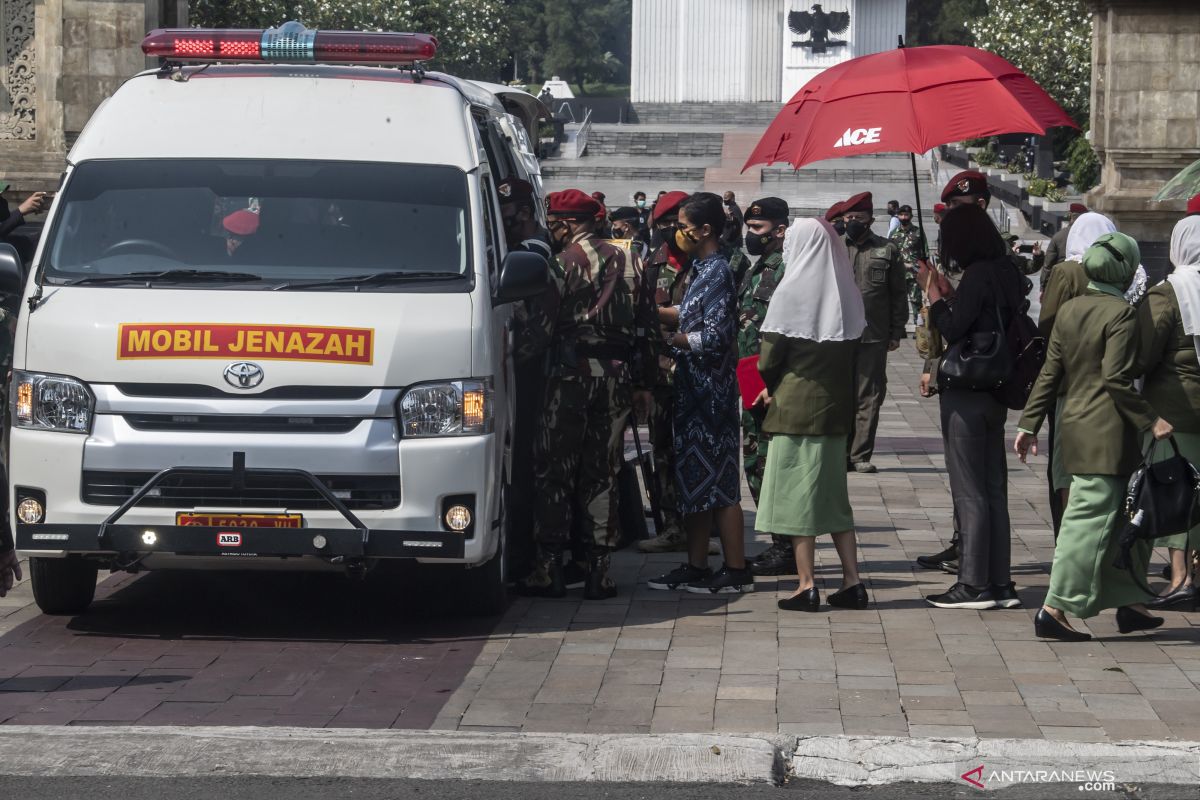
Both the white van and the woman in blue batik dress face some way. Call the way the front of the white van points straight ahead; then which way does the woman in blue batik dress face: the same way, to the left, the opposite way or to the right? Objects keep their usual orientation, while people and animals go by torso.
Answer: to the right

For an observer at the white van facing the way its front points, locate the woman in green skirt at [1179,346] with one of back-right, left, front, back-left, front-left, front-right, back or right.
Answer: left

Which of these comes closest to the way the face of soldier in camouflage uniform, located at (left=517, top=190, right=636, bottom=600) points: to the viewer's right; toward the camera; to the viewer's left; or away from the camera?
to the viewer's left

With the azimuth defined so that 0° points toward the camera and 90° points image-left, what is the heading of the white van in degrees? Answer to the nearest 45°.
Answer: approximately 0°

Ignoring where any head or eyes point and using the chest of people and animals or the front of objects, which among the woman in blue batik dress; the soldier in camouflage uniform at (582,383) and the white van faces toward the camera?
the white van

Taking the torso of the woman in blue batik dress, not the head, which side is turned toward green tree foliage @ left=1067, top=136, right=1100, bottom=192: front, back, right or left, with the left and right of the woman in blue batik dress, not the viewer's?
right

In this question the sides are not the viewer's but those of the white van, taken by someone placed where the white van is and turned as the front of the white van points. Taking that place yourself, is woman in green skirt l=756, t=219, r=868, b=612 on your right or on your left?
on your left

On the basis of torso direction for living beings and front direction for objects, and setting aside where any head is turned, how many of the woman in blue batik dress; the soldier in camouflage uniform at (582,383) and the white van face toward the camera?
1

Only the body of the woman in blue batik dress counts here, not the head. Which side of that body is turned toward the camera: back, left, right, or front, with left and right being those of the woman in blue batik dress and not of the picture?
left

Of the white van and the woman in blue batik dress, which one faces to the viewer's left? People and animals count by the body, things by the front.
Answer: the woman in blue batik dress

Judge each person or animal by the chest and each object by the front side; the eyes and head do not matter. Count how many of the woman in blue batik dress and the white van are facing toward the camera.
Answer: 1

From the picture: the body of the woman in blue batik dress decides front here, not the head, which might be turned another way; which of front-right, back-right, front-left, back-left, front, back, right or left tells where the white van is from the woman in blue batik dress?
front-left
